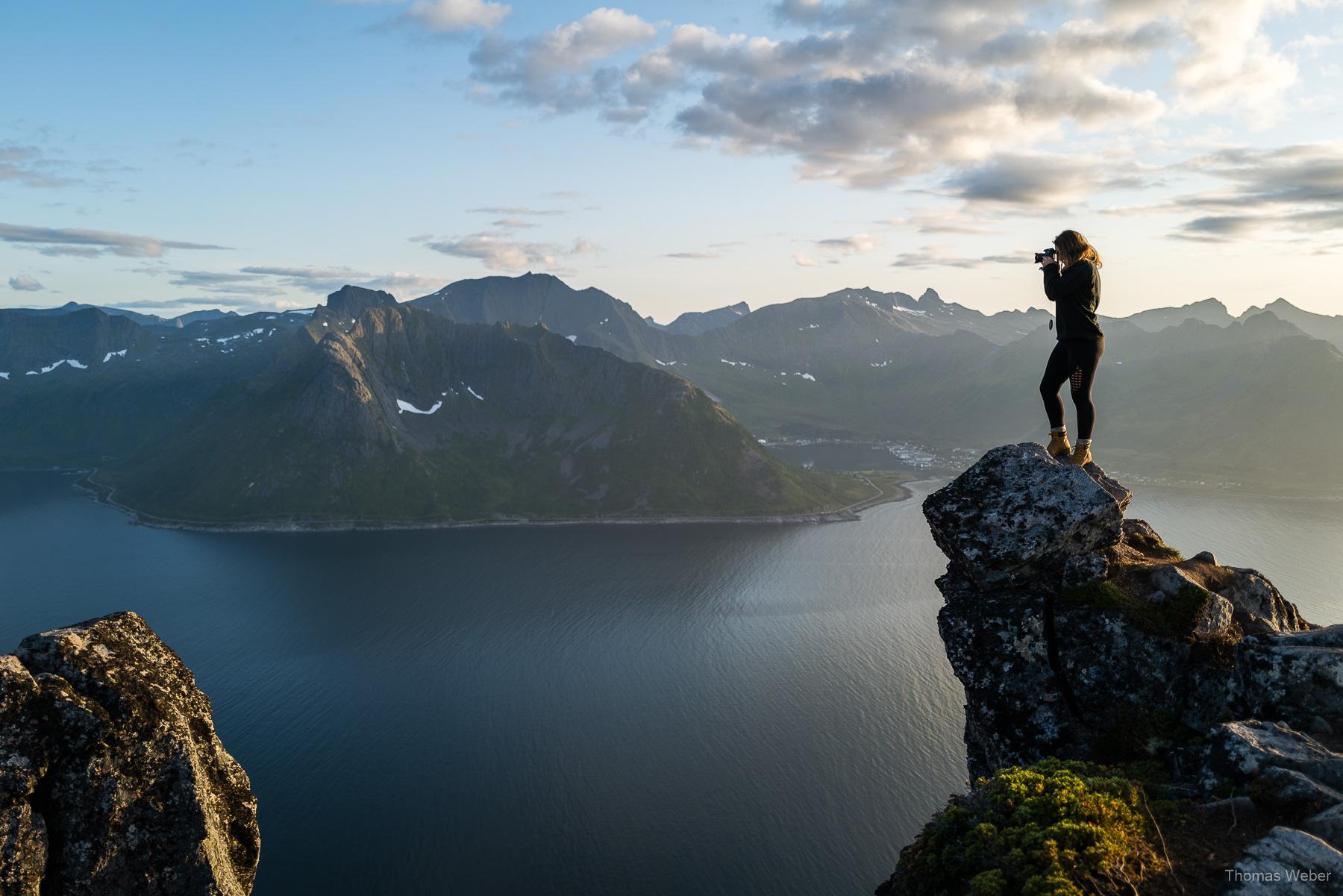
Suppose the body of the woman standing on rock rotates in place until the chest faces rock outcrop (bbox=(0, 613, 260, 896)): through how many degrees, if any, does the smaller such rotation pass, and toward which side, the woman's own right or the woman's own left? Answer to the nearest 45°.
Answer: approximately 45° to the woman's own left

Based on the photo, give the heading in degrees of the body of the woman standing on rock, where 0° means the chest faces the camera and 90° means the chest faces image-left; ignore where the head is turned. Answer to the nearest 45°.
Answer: approximately 90°

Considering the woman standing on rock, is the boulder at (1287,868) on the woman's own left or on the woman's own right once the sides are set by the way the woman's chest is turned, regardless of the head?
on the woman's own left

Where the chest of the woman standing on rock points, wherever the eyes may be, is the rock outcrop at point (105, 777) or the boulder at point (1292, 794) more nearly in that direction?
the rock outcrop

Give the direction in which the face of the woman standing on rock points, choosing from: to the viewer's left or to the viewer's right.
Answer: to the viewer's left
